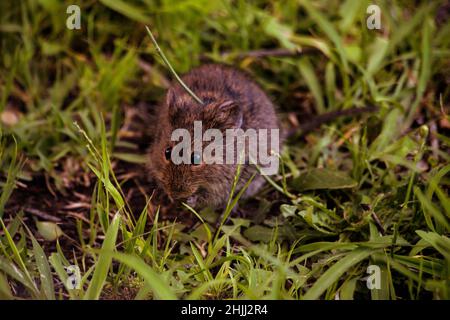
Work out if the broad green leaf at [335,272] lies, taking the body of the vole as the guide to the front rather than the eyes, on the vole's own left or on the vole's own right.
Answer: on the vole's own left

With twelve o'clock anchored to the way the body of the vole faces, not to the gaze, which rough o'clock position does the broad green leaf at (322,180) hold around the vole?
The broad green leaf is roughly at 7 o'clock from the vole.

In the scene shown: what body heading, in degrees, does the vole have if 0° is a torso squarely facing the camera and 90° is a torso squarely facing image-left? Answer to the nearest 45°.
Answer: approximately 45°

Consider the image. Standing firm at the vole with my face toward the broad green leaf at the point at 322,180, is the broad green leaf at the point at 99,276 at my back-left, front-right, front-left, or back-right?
back-right

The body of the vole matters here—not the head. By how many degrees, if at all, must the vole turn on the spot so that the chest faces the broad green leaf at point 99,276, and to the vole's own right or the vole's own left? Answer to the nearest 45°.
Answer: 0° — it already faces it
